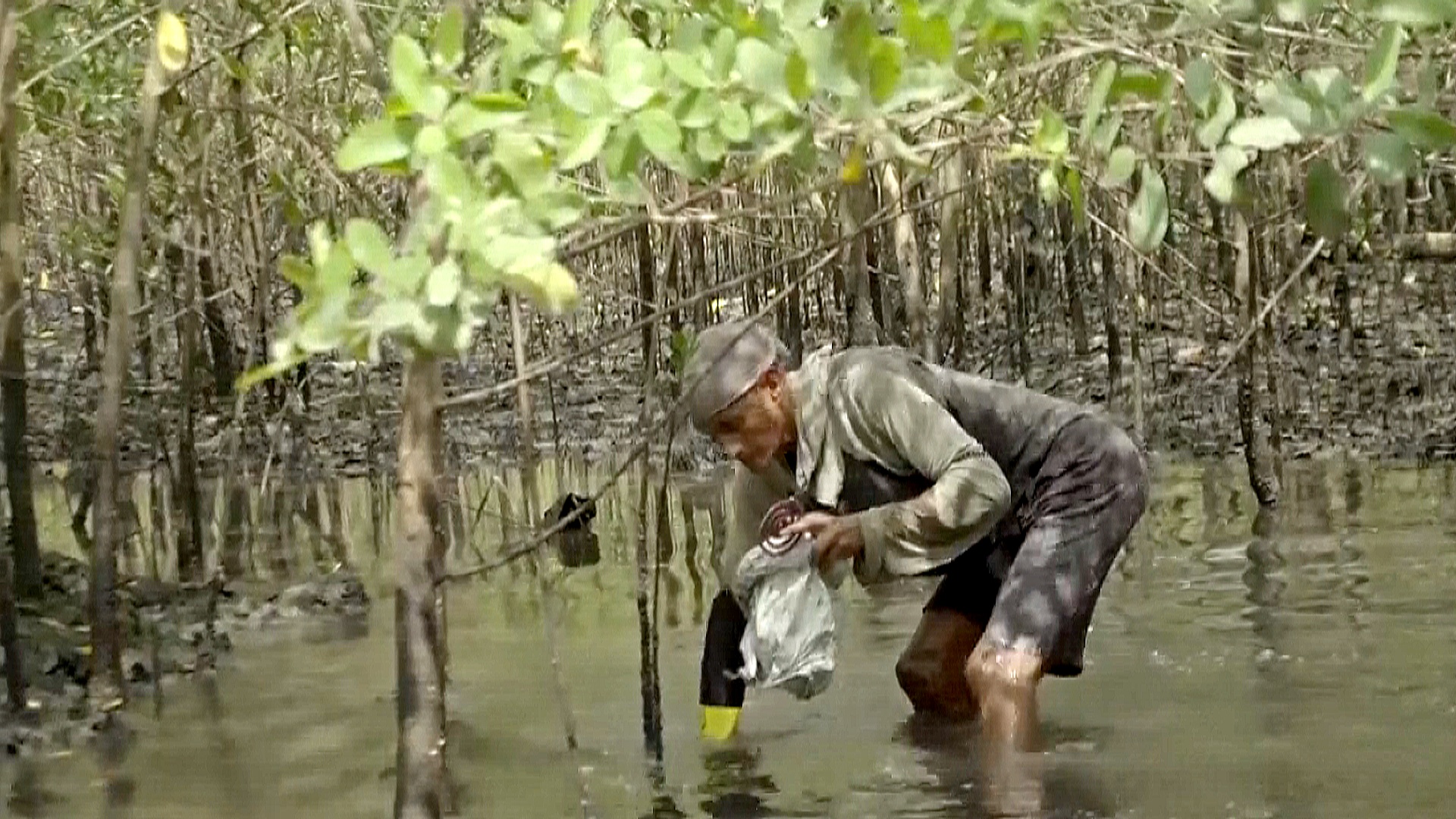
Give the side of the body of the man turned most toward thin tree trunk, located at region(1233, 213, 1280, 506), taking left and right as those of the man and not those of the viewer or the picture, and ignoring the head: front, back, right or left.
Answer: right

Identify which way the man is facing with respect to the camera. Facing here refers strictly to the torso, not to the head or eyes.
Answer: to the viewer's left

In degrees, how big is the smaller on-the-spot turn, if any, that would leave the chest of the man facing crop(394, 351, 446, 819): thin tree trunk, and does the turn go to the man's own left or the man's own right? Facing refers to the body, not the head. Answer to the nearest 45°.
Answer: approximately 45° to the man's own left

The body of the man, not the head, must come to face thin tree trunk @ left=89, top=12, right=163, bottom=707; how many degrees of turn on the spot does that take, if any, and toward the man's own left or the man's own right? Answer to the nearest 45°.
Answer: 0° — they already face it

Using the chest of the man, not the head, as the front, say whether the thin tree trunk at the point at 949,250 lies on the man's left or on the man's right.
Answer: on the man's right

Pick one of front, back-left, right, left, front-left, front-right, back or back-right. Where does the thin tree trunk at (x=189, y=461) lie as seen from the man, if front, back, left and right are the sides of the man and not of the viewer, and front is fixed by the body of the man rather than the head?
front-right

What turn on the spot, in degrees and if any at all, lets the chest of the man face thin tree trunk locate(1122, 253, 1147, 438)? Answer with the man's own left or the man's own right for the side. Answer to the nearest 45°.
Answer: approximately 90° to the man's own right

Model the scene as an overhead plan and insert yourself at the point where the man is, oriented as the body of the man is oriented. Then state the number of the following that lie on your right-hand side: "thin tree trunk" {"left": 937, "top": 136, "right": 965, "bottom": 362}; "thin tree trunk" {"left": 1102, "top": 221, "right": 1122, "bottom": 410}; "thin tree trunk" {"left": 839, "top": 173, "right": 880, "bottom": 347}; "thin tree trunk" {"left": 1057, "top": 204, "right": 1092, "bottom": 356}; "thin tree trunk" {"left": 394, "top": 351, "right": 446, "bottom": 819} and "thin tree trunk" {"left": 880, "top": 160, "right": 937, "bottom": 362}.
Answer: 5

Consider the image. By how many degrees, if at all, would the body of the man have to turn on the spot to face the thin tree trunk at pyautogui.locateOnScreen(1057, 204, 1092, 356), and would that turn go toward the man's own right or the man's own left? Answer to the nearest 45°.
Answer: approximately 90° to the man's own right

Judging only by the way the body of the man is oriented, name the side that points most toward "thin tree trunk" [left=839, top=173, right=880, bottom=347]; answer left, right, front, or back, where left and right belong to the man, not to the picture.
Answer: right

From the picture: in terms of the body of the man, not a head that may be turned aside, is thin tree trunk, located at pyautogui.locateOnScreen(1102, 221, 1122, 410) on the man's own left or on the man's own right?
on the man's own right
